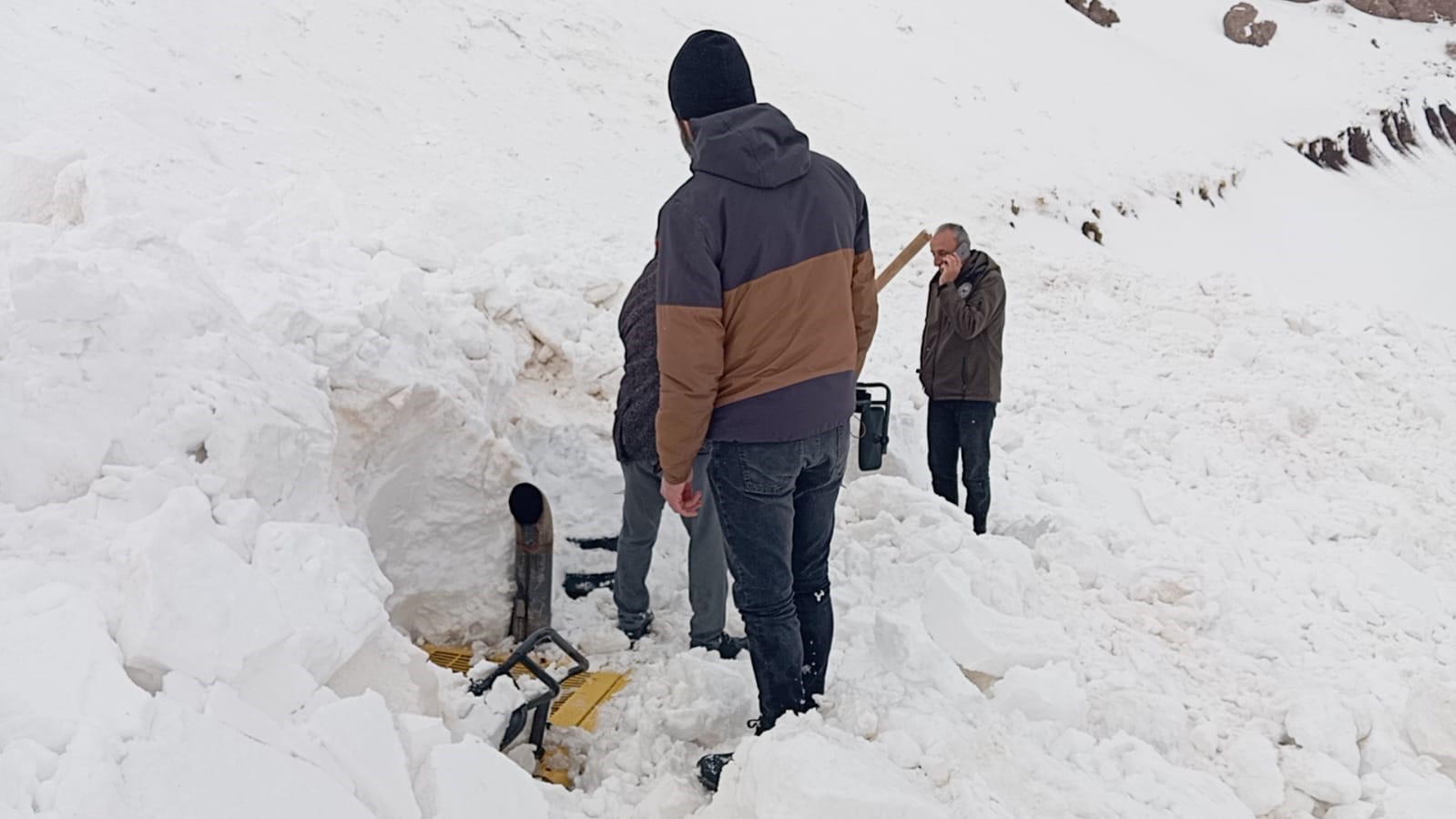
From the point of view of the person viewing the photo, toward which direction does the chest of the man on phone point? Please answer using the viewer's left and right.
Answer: facing the viewer and to the left of the viewer

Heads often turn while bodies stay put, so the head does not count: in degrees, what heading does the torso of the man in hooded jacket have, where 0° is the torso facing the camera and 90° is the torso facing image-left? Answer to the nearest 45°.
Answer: approximately 135°

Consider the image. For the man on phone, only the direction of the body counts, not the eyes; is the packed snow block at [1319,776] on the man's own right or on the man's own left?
on the man's own left

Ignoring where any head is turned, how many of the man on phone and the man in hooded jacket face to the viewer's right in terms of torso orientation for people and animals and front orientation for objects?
0

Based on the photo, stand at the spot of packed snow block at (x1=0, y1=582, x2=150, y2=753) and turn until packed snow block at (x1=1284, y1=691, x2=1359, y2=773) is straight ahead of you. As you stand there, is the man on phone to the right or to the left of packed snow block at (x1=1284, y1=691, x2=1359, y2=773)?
left

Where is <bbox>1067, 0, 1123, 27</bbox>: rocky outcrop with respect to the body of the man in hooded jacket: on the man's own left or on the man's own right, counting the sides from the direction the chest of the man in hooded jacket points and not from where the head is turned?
on the man's own right

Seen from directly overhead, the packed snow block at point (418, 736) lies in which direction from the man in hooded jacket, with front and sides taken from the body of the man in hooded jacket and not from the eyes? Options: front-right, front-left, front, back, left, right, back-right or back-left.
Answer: left

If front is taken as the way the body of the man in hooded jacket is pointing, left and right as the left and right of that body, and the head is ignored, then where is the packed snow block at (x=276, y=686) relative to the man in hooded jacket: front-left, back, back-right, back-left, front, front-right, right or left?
left

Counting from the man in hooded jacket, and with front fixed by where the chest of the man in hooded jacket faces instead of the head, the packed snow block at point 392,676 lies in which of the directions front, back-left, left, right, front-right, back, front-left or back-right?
left

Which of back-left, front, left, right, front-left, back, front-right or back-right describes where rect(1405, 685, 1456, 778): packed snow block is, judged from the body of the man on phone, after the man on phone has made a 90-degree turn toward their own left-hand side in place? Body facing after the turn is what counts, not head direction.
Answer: front

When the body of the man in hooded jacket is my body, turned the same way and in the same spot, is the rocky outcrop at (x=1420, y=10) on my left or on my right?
on my right

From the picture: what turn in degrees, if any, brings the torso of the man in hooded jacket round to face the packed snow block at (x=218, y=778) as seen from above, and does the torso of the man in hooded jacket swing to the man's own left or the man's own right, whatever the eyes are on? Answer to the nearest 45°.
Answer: approximately 90° to the man's own left

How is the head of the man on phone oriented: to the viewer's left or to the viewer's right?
to the viewer's left

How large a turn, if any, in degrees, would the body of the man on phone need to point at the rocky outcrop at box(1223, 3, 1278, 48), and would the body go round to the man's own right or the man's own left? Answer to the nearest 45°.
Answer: approximately 135° to the man's own right
